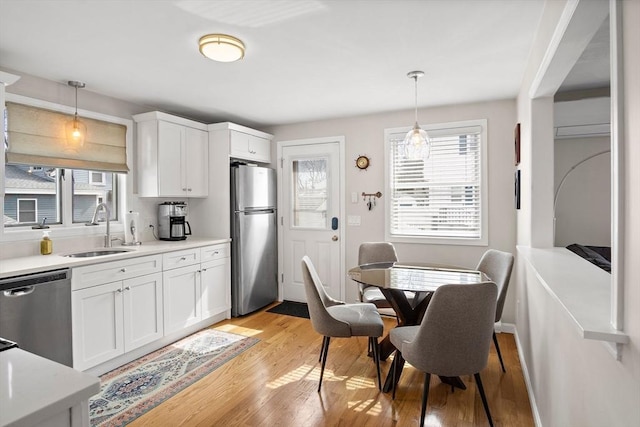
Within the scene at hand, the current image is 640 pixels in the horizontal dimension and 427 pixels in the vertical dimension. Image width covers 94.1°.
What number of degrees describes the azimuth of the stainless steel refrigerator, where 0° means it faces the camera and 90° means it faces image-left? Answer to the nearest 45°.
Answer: approximately 315°

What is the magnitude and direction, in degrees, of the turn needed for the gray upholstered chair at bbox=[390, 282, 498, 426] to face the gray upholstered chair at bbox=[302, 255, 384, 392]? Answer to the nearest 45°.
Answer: approximately 45° to its left

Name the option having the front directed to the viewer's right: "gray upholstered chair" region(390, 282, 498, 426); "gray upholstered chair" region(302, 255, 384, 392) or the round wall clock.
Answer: "gray upholstered chair" region(302, 255, 384, 392)

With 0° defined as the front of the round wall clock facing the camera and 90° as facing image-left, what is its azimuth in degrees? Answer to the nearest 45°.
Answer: approximately 0°

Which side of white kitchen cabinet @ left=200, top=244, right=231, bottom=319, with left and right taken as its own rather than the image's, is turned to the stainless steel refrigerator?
left

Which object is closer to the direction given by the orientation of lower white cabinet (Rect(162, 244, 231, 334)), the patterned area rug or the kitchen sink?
the patterned area rug

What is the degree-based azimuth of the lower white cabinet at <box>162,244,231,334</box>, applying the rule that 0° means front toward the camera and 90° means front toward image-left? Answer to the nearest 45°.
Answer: approximately 315°

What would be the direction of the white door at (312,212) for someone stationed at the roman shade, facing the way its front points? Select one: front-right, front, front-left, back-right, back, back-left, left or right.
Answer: front-left

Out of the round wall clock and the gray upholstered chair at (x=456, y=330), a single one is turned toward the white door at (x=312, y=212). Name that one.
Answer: the gray upholstered chair
